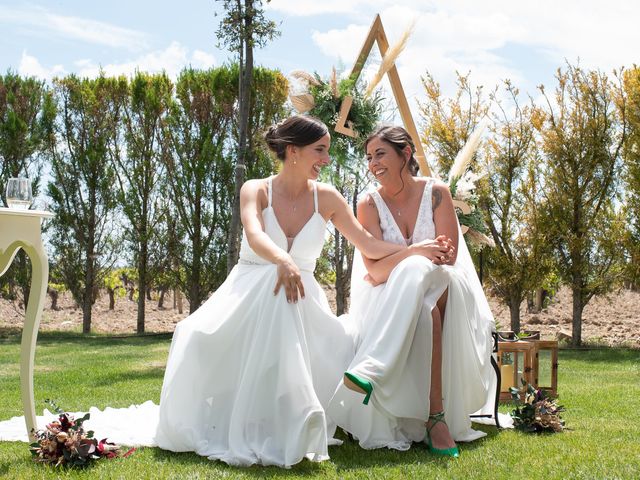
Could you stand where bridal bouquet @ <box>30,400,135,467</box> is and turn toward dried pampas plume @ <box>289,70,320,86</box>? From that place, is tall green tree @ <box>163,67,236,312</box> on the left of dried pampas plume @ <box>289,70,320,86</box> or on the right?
left

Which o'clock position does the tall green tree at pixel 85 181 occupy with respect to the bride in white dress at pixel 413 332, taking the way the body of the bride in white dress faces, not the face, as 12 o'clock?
The tall green tree is roughly at 5 o'clock from the bride in white dress.

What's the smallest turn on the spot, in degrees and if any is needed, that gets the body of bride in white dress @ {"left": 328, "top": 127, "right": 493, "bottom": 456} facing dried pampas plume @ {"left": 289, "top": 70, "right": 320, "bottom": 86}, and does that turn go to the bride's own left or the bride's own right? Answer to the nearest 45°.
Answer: approximately 135° to the bride's own right

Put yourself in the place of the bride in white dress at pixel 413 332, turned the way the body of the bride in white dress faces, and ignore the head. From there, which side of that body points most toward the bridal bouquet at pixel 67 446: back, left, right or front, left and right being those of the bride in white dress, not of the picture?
right

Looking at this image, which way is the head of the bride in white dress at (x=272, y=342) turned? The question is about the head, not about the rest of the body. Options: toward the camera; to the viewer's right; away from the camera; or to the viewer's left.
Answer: to the viewer's right

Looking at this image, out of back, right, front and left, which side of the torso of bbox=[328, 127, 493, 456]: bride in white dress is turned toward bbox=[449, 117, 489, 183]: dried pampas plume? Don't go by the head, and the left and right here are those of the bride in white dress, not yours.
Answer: back

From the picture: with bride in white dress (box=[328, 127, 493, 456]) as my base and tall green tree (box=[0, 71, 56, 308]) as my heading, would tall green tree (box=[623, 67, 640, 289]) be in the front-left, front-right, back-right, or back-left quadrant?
front-right

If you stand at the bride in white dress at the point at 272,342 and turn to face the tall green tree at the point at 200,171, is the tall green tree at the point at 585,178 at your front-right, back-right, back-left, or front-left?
front-right

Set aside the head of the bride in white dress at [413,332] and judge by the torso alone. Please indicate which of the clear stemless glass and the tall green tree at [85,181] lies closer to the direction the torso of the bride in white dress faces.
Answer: the clear stemless glass

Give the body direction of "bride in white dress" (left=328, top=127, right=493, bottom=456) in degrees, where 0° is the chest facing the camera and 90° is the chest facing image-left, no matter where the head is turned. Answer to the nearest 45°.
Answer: approximately 0°

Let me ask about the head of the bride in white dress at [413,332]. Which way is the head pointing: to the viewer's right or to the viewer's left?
to the viewer's left

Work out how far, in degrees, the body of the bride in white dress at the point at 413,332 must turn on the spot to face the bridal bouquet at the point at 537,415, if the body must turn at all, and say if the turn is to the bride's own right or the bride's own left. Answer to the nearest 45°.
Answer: approximately 135° to the bride's own left

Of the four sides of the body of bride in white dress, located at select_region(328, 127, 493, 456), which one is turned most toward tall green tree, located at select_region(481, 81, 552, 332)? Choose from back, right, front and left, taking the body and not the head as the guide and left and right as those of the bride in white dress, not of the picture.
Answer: back

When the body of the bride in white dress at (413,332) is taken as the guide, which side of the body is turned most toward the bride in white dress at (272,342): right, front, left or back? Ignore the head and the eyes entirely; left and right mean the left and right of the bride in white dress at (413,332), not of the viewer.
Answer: right
